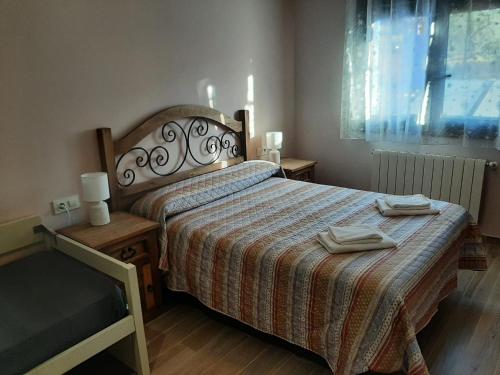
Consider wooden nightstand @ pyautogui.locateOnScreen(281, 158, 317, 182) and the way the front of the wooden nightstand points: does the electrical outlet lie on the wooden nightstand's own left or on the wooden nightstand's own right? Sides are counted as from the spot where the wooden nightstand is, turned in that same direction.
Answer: on the wooden nightstand's own right

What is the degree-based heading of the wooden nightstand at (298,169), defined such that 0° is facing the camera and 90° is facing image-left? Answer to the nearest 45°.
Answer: approximately 315°

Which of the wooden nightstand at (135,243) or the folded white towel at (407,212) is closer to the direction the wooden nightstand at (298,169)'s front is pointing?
the folded white towel

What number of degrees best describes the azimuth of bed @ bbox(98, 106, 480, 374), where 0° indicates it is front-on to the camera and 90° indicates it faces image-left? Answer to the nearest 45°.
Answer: approximately 315°

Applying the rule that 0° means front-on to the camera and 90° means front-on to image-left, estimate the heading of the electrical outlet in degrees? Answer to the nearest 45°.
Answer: approximately 315°

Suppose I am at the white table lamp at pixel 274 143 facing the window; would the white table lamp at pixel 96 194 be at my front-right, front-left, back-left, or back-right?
back-right

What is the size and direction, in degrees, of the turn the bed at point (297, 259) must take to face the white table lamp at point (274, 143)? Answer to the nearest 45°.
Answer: approximately 135° to its left

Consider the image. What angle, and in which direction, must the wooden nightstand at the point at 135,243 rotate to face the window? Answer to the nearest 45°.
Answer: approximately 45° to its left

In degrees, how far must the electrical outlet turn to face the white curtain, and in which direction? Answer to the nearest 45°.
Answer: approximately 45° to its left

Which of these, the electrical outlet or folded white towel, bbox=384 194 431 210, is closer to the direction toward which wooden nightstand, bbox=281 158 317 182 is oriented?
the folded white towel
